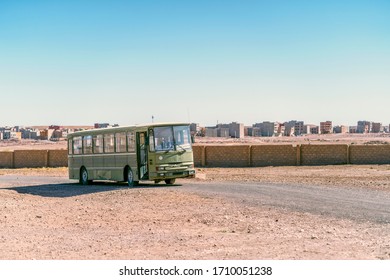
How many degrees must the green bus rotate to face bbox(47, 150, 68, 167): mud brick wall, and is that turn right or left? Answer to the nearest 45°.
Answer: approximately 135° to its left

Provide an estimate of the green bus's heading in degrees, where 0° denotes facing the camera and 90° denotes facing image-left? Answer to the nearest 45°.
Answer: approximately 315°

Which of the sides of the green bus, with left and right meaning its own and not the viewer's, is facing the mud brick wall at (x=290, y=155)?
left

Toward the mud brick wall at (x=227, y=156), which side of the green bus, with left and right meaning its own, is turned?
left

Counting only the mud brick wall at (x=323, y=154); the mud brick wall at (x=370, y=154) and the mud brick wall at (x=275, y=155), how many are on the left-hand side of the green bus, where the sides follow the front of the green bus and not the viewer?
3

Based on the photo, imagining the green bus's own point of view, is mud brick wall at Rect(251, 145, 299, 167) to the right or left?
on its left

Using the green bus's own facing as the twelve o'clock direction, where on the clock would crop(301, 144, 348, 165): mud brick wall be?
The mud brick wall is roughly at 9 o'clock from the green bus.

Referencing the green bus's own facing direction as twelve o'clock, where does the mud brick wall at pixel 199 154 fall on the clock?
The mud brick wall is roughly at 8 o'clock from the green bus.
